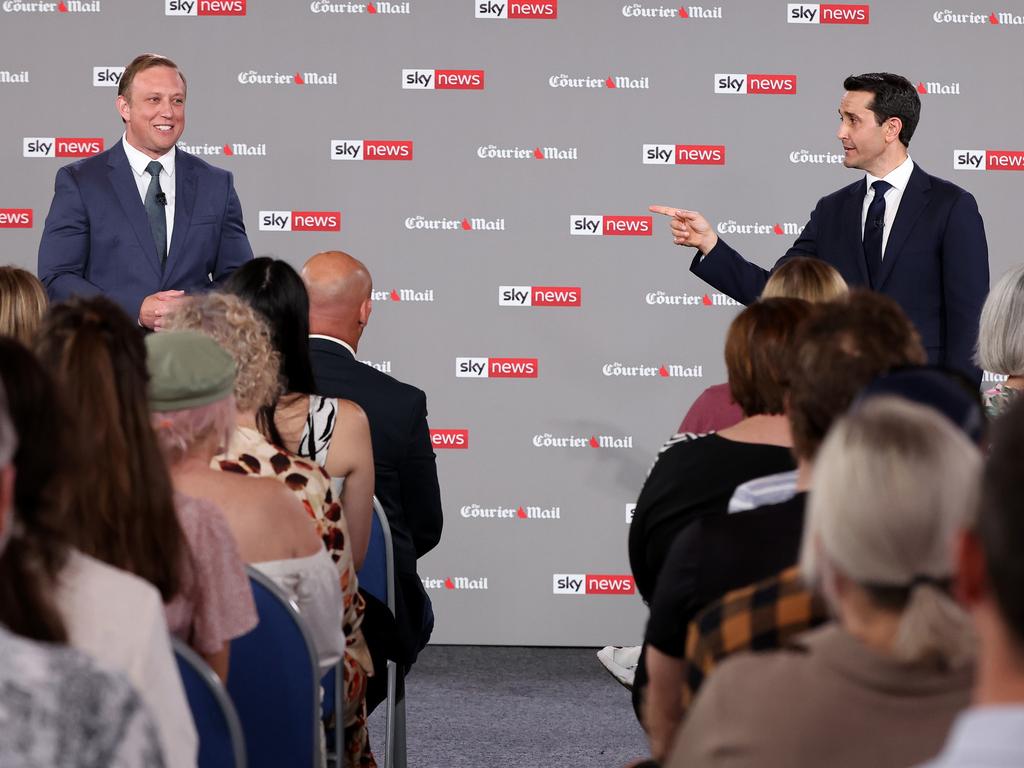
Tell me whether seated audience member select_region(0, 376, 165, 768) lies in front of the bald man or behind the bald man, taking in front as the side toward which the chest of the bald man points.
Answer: behind

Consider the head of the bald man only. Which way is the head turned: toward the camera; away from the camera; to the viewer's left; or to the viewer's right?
away from the camera

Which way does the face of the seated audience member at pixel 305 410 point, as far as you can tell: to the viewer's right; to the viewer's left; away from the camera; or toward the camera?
away from the camera

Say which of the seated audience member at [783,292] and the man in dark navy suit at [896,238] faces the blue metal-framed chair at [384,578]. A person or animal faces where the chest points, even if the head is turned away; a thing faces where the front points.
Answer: the man in dark navy suit

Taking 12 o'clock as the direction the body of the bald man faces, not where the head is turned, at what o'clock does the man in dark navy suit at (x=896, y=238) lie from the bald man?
The man in dark navy suit is roughly at 2 o'clock from the bald man.

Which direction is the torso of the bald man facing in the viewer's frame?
away from the camera

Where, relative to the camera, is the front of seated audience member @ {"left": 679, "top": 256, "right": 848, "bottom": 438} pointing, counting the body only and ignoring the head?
away from the camera

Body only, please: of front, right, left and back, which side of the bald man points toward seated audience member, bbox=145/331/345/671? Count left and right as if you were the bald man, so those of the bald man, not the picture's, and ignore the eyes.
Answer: back

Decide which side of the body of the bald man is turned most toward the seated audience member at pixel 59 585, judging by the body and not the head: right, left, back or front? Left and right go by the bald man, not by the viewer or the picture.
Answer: back

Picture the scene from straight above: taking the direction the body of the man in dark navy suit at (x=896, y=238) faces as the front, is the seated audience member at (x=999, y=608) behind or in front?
in front

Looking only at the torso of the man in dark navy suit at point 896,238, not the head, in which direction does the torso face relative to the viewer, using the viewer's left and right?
facing the viewer and to the left of the viewer

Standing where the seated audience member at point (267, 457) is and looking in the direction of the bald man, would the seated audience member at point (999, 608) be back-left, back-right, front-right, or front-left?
back-right

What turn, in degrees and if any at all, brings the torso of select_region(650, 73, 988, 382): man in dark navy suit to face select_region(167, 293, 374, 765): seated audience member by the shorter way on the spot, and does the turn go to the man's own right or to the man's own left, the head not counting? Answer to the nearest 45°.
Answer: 0° — they already face them

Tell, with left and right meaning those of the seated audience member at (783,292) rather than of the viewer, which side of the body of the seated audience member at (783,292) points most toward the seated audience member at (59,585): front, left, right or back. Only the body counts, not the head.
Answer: back

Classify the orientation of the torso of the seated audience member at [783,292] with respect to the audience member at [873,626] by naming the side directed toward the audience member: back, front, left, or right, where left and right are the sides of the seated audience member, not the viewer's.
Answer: back

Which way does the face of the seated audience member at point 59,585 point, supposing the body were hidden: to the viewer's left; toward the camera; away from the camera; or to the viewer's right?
away from the camera

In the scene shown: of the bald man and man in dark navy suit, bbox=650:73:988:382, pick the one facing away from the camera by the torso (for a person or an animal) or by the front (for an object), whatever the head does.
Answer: the bald man

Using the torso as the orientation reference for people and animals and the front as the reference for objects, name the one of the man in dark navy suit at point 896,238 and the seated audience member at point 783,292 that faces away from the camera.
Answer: the seated audience member
